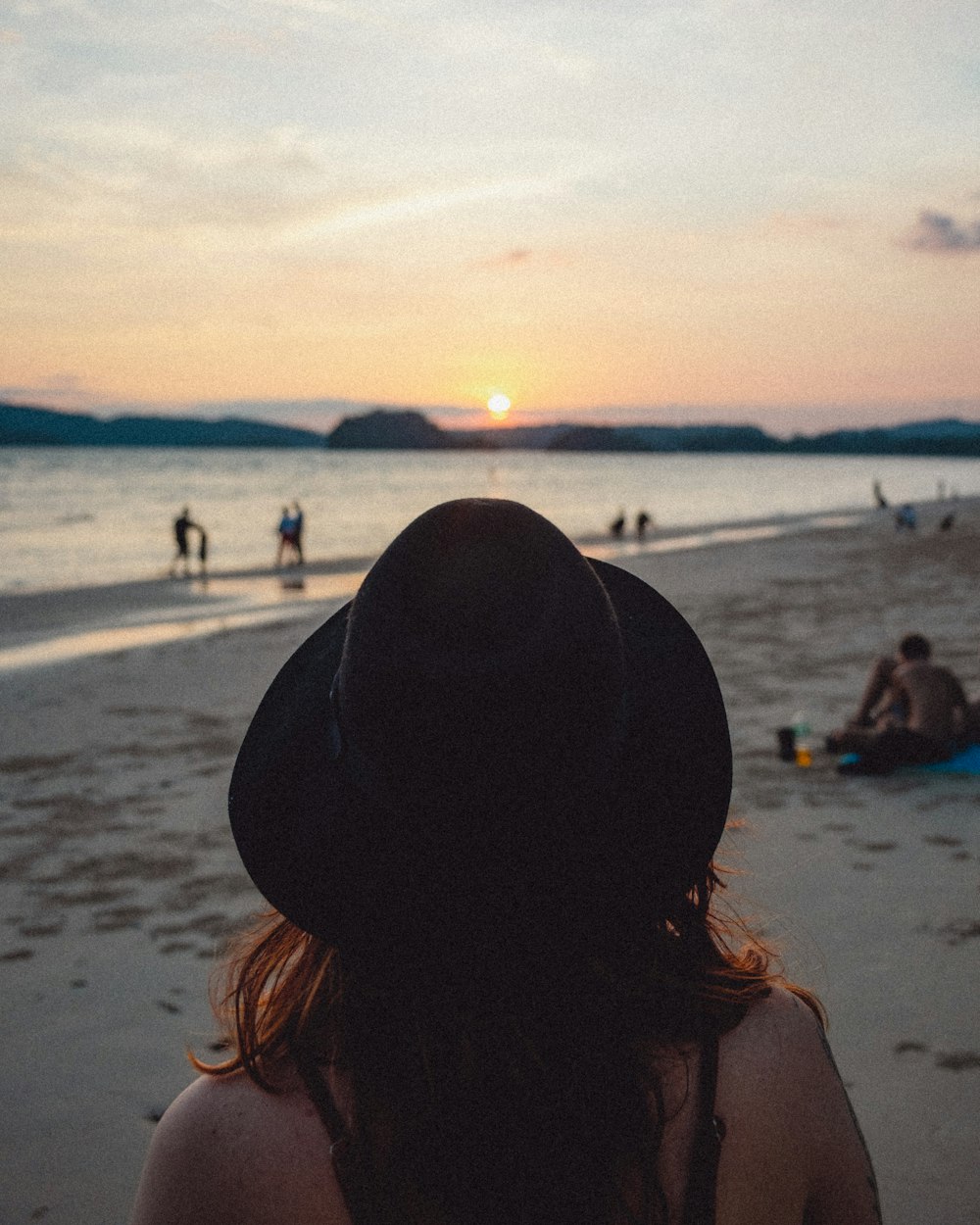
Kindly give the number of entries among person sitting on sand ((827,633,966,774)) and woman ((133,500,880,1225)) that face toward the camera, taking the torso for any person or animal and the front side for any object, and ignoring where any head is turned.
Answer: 0

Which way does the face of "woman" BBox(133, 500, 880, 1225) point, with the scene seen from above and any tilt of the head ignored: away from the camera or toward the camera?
away from the camera

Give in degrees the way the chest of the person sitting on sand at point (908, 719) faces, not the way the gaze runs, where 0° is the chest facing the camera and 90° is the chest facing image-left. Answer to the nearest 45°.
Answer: approximately 135°

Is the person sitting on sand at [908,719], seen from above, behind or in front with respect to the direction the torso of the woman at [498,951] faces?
in front

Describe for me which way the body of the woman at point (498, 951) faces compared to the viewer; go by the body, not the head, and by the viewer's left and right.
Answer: facing away from the viewer

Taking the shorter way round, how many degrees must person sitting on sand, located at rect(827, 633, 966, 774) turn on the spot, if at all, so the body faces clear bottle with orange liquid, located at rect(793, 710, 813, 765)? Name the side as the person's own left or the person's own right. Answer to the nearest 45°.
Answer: approximately 45° to the person's own left

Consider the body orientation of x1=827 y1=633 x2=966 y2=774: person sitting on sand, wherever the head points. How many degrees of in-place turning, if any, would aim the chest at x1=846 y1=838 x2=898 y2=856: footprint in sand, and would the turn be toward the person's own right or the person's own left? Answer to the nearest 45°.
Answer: approximately 135° to the person's own left

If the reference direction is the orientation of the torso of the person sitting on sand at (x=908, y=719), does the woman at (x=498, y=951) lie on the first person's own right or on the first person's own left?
on the first person's own left

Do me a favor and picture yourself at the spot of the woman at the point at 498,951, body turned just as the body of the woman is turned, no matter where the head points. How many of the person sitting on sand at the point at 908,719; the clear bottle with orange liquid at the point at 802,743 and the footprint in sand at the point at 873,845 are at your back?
0

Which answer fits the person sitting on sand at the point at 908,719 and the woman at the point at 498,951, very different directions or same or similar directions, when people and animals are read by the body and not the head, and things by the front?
same or similar directions
